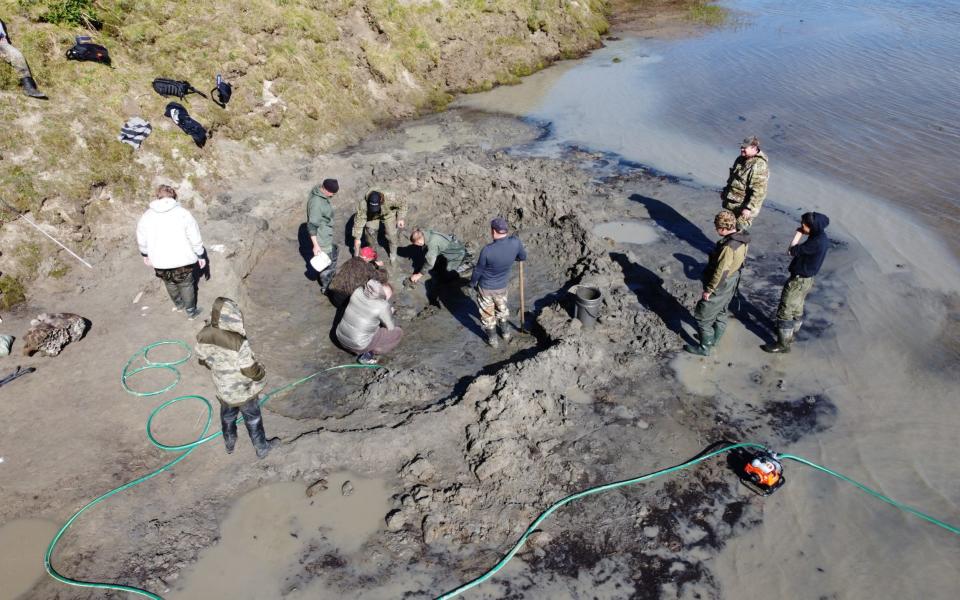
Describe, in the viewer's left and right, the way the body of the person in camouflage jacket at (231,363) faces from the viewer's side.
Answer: facing away from the viewer and to the right of the viewer

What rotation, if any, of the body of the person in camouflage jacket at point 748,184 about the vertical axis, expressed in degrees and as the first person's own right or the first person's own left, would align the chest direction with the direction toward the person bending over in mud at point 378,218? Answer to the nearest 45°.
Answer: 0° — they already face them

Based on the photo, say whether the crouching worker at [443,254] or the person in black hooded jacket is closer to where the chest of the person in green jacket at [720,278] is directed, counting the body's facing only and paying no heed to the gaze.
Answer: the crouching worker

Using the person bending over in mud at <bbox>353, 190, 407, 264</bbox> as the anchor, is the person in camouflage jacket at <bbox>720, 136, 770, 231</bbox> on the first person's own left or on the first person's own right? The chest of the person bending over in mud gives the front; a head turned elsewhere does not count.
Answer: on the first person's own left

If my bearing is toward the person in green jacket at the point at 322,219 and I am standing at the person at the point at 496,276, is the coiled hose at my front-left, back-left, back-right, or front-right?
front-left

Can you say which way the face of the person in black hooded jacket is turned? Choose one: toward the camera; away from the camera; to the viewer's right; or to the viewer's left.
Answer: to the viewer's left

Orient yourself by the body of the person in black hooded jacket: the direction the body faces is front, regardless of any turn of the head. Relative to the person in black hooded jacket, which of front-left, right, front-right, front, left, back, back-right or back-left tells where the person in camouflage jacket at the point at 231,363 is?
front-left

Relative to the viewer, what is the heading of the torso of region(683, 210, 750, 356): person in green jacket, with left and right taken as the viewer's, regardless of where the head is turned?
facing to the left of the viewer

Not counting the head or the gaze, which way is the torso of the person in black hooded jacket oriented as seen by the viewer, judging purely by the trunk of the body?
to the viewer's left

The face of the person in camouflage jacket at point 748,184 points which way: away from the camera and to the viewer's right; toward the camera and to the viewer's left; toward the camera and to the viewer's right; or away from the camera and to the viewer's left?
toward the camera and to the viewer's left

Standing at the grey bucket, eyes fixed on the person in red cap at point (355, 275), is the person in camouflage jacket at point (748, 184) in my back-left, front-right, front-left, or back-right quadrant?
back-right

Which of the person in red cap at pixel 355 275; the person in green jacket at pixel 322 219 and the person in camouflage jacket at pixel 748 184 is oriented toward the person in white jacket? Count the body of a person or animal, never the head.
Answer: the person in camouflage jacket
